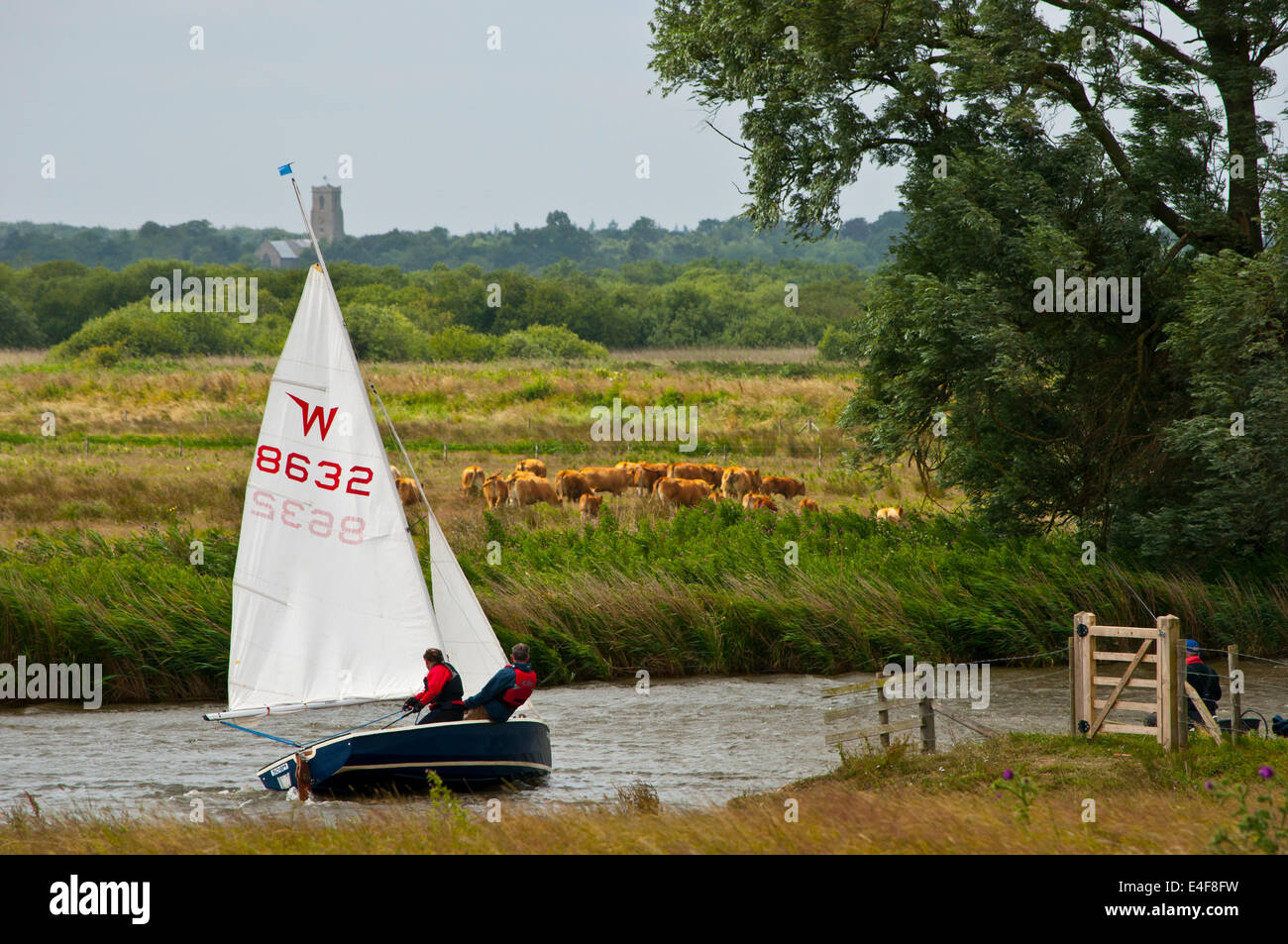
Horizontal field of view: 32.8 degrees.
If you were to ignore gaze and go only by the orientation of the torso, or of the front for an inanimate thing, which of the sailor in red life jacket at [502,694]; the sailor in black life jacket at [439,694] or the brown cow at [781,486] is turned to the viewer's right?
the brown cow

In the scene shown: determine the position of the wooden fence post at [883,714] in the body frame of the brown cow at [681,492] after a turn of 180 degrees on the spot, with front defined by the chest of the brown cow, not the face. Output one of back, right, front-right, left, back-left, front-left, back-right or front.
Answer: left

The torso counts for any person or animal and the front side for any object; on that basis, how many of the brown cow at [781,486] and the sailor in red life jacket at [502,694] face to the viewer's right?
1

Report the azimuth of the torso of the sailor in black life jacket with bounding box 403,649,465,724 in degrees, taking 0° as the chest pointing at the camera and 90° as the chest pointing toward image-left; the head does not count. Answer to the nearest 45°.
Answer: approximately 135°

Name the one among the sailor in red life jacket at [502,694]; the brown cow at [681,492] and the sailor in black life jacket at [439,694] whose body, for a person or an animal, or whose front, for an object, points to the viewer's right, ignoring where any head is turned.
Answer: the brown cow

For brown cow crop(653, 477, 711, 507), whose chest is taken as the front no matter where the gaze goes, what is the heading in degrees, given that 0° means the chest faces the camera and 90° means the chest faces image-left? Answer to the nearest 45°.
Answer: approximately 270°

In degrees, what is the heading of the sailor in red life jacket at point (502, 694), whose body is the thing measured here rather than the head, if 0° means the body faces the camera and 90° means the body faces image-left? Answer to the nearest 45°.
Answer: approximately 135°

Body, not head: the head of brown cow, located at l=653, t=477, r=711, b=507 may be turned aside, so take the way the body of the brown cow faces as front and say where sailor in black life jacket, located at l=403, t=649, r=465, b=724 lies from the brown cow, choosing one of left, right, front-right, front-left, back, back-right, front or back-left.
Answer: right

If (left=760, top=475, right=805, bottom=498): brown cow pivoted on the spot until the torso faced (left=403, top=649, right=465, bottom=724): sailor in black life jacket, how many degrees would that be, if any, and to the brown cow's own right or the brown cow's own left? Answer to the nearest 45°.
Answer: approximately 90° to the brown cow's own right

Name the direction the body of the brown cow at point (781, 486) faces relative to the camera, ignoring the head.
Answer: to the viewer's right

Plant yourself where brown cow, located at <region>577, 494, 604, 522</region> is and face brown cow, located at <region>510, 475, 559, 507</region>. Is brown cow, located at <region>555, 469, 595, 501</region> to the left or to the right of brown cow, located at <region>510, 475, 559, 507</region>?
right

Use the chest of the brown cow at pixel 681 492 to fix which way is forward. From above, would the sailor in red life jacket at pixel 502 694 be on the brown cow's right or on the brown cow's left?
on the brown cow's right

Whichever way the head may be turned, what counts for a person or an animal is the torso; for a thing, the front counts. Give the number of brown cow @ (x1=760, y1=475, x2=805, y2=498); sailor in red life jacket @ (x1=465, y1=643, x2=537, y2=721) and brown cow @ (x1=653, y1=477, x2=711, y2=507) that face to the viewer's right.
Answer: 2

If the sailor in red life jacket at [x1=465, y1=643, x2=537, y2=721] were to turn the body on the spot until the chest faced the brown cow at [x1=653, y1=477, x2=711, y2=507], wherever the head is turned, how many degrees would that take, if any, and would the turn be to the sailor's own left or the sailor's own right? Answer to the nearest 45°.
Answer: approximately 45° to the sailor's own right

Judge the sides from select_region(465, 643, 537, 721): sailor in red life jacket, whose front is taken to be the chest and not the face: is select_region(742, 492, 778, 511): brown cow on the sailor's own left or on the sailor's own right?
on the sailor's own right
